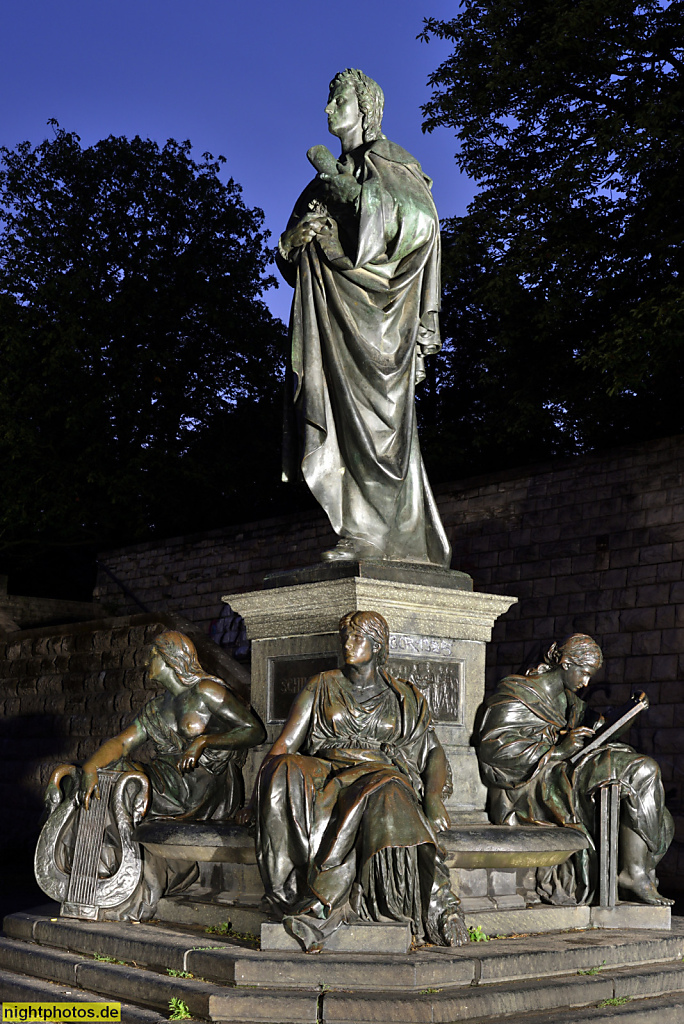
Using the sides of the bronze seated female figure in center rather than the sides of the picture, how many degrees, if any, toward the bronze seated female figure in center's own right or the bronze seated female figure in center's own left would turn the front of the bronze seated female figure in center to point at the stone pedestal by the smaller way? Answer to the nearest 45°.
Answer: approximately 180°

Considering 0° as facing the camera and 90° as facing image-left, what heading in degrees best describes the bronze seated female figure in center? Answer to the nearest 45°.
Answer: approximately 0°

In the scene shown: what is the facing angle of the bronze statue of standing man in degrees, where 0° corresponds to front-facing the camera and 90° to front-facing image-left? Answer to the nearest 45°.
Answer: approximately 45°
